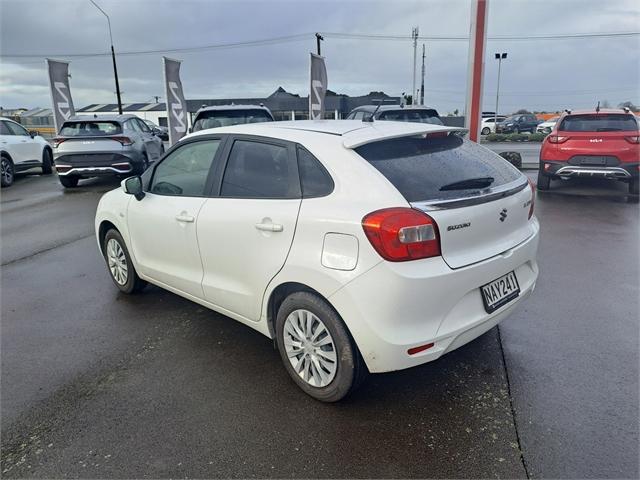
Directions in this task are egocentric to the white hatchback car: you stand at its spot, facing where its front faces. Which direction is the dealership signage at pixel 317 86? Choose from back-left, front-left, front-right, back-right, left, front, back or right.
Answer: front-right

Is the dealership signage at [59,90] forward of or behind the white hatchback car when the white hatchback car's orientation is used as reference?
forward

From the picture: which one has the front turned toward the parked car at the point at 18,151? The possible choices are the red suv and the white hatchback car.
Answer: the white hatchback car

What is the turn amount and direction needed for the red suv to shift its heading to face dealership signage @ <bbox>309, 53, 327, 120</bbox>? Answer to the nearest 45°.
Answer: approximately 45° to its left

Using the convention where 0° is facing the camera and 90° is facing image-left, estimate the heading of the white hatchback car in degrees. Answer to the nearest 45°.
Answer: approximately 135°

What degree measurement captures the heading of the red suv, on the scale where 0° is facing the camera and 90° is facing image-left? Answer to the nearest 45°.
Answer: approximately 180°

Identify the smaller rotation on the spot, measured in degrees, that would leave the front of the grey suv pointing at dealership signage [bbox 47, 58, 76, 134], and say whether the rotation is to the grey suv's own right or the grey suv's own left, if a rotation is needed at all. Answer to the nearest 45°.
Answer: approximately 45° to the grey suv's own left
